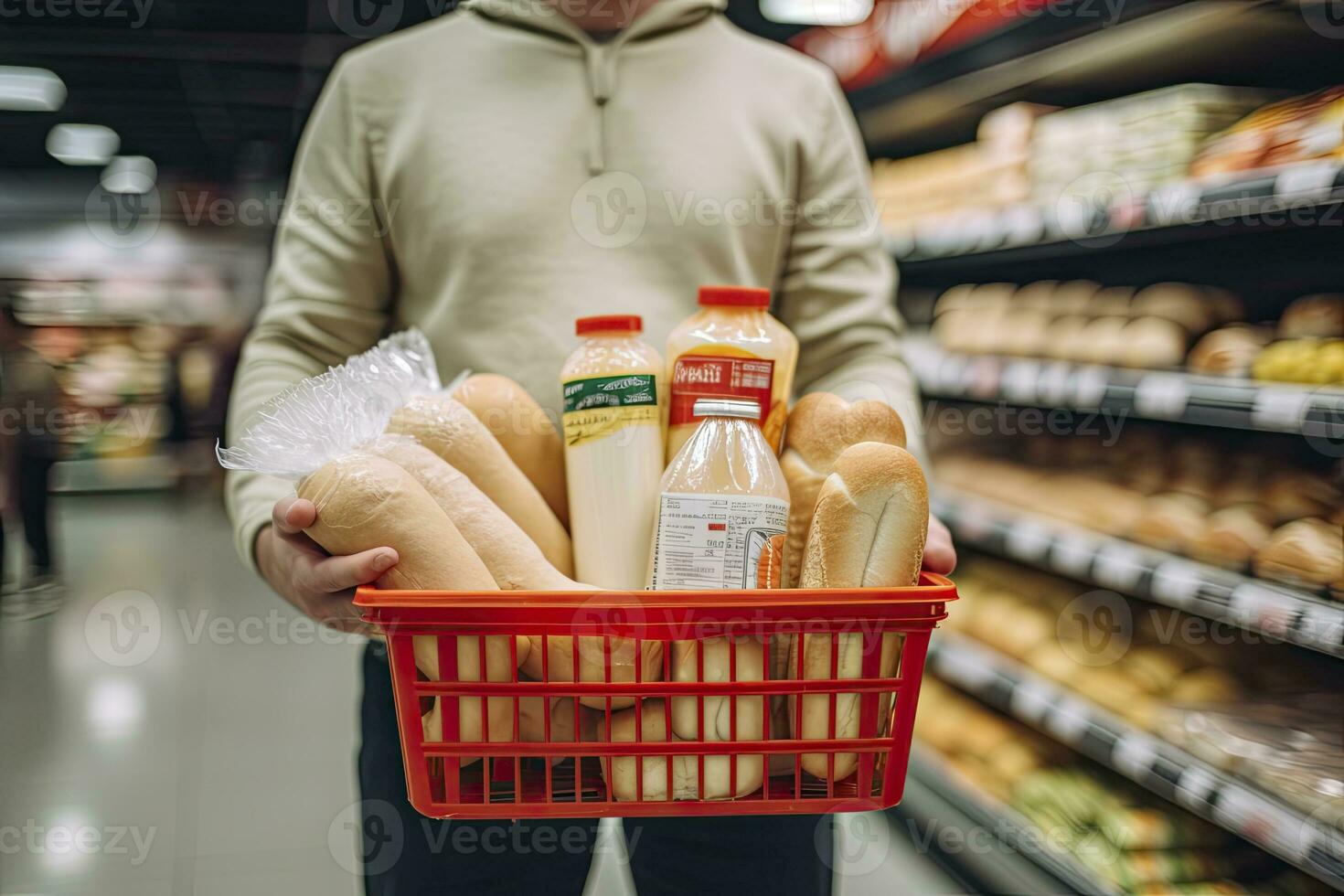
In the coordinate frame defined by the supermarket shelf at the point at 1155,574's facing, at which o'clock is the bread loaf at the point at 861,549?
The bread loaf is roughly at 11 o'clock from the supermarket shelf.

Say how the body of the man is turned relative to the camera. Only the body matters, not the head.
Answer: toward the camera

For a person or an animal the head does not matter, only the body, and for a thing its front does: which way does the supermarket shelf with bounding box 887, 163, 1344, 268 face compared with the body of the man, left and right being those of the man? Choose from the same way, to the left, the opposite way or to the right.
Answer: to the right

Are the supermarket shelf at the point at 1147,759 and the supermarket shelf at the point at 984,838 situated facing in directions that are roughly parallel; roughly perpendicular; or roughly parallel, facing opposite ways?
roughly parallel

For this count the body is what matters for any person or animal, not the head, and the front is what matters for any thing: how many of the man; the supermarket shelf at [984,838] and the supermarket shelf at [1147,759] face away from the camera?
0

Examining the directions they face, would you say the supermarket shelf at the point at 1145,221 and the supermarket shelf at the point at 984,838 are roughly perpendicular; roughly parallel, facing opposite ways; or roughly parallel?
roughly parallel

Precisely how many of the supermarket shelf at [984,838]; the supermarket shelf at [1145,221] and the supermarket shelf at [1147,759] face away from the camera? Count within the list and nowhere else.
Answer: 0

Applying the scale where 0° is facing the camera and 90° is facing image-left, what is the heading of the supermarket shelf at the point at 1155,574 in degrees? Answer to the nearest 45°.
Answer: approximately 45°

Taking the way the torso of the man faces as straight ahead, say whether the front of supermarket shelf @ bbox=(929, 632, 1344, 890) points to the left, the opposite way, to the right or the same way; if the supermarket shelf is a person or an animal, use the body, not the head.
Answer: to the right

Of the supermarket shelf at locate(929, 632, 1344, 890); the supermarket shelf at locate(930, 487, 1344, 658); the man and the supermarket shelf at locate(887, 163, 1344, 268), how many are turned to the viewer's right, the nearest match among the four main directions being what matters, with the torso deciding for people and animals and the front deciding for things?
0

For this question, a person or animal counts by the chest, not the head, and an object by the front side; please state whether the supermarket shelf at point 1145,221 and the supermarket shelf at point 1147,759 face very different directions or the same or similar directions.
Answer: same or similar directions

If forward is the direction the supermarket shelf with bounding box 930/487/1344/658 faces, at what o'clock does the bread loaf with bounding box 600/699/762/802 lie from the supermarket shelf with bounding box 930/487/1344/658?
The bread loaf is roughly at 11 o'clock from the supermarket shelf.

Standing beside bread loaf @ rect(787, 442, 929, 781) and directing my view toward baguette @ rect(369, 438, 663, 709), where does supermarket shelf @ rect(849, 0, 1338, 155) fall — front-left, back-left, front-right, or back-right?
back-right

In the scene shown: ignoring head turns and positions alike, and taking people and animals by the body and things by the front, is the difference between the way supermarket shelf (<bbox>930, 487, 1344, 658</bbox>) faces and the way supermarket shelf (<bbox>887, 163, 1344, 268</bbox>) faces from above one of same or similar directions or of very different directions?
same or similar directions

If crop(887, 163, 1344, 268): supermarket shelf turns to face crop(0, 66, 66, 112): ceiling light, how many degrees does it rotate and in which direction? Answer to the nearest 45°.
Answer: approximately 45° to its right

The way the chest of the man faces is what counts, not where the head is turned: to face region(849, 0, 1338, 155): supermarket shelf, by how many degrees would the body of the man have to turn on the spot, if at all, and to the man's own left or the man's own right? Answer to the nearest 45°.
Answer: approximately 135° to the man's own left

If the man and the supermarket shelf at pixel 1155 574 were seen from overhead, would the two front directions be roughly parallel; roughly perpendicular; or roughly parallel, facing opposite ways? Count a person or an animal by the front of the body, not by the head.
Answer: roughly perpendicular

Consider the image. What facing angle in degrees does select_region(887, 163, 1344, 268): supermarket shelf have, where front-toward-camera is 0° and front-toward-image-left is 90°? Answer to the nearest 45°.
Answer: approximately 45°
